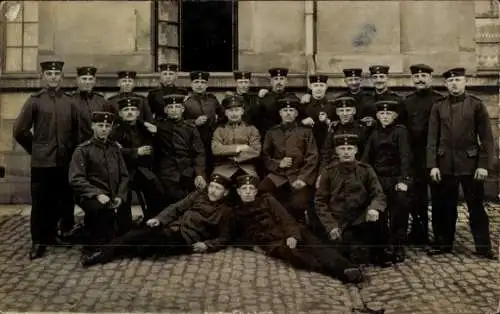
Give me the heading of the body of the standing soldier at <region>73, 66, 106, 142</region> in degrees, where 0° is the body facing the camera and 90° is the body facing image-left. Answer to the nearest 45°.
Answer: approximately 0°

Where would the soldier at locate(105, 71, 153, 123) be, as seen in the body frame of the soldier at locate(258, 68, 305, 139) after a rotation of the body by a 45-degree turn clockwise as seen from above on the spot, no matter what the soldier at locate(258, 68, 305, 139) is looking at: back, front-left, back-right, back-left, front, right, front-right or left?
front-right

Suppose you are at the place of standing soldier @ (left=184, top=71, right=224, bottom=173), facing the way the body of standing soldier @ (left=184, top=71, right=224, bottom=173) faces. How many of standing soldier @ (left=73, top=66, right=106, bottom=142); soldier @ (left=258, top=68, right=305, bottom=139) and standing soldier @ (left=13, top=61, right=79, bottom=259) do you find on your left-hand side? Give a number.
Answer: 1

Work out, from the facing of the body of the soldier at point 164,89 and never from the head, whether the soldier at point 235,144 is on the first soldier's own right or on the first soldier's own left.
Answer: on the first soldier's own left

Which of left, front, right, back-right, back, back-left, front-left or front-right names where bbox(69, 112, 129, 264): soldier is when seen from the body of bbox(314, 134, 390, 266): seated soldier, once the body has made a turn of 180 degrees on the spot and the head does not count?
left

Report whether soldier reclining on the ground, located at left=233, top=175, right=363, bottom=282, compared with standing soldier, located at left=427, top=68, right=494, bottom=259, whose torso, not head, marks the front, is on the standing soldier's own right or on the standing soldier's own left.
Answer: on the standing soldier's own right

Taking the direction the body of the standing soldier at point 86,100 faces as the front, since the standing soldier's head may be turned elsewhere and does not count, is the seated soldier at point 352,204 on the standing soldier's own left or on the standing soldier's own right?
on the standing soldier's own left

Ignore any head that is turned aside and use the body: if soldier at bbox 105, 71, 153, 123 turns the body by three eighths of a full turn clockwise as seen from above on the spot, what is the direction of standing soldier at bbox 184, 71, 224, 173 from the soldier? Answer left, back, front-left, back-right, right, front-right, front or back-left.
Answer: back-right
